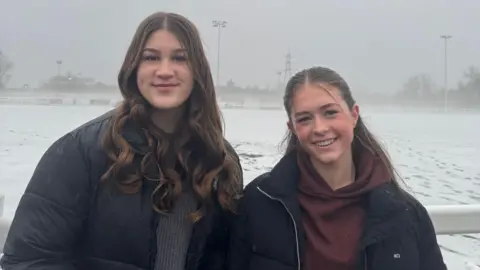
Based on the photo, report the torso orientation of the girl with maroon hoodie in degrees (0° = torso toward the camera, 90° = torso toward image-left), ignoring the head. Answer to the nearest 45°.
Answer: approximately 0°

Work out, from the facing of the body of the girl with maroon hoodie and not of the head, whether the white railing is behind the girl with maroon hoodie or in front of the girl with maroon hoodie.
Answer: behind
